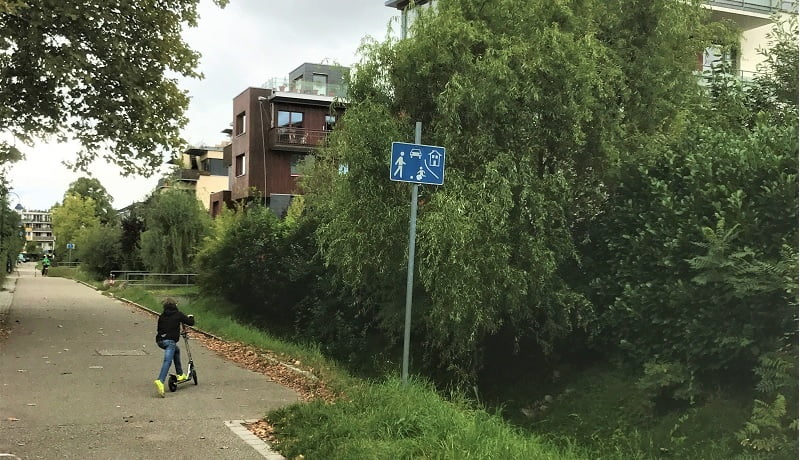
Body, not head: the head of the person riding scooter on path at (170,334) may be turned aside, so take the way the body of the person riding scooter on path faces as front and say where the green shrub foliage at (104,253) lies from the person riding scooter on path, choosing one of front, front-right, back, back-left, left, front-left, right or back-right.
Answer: front-left

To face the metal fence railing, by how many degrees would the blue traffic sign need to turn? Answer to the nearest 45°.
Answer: approximately 135° to its right

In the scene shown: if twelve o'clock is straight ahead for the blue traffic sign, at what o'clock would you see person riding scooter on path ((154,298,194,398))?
The person riding scooter on path is roughly at 4 o'clock from the blue traffic sign.

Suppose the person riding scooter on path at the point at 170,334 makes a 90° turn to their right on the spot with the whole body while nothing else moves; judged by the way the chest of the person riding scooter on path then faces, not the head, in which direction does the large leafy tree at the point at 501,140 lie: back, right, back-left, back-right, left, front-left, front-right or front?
front-left

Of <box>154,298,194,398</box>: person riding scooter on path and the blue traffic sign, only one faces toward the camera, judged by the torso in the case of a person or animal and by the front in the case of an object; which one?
the blue traffic sign

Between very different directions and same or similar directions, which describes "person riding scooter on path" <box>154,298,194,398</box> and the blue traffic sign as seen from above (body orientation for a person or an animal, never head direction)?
very different directions

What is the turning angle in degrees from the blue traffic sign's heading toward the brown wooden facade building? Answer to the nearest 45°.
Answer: approximately 180°

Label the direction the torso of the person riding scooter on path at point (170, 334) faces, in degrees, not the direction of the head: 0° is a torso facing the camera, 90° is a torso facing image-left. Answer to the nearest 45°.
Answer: approximately 225°

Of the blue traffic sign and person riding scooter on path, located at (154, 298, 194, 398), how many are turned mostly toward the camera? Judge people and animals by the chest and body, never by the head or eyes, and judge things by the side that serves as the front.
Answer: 1

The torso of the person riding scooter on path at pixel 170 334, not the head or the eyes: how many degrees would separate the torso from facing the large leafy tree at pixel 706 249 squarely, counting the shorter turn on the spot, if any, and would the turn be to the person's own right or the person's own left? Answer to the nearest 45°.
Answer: approximately 90° to the person's own right

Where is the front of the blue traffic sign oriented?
toward the camera
